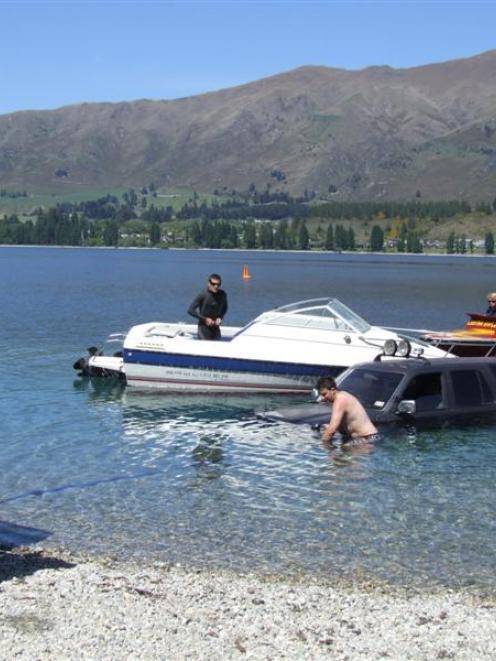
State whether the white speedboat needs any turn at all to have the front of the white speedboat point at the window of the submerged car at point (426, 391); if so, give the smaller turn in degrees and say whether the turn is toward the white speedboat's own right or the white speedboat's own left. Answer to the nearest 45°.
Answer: approximately 45° to the white speedboat's own right

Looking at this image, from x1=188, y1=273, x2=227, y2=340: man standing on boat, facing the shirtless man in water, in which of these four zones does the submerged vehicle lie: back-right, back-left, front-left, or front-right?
front-left

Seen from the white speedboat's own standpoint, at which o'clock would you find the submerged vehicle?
The submerged vehicle is roughly at 2 o'clock from the white speedboat.

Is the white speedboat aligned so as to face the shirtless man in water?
no

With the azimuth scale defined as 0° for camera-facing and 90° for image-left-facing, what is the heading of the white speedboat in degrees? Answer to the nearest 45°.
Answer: approximately 270°
